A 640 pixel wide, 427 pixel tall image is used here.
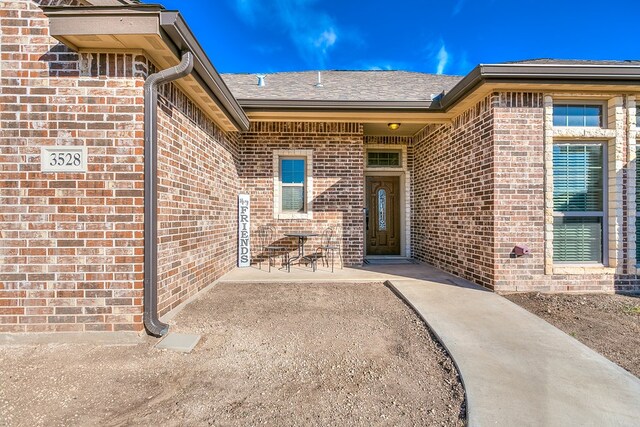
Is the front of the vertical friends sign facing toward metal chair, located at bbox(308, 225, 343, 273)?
no

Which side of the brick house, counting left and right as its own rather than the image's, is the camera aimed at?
front

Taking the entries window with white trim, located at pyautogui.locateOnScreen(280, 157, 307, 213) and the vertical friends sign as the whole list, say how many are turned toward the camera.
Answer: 2

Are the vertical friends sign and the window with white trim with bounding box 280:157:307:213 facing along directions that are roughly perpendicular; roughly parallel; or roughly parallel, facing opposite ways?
roughly parallel

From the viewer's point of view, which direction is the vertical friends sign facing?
toward the camera
